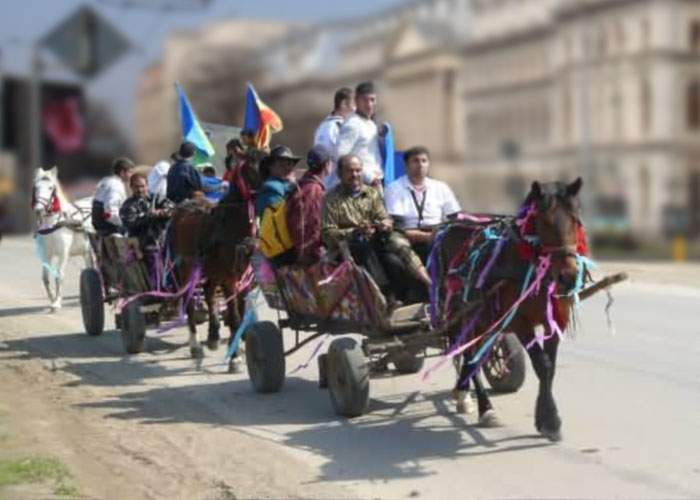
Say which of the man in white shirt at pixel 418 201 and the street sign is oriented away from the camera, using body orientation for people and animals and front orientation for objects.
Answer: the street sign

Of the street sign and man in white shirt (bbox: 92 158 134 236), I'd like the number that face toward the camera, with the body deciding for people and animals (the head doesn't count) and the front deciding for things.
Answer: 0

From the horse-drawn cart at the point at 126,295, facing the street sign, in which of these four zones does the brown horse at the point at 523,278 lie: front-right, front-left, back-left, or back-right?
back-right

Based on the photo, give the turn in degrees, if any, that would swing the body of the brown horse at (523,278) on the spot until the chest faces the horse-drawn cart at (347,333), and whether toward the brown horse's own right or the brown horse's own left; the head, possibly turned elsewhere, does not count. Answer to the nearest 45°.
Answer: approximately 180°

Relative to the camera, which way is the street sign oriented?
away from the camera

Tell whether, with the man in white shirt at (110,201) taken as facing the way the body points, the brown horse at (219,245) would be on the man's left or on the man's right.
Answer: on the man's right

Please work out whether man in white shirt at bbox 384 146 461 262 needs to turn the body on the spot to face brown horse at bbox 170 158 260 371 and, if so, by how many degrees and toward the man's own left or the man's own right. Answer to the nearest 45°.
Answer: approximately 135° to the man's own right

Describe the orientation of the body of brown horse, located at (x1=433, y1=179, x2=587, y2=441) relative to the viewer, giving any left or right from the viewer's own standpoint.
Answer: facing the viewer and to the right of the viewer
